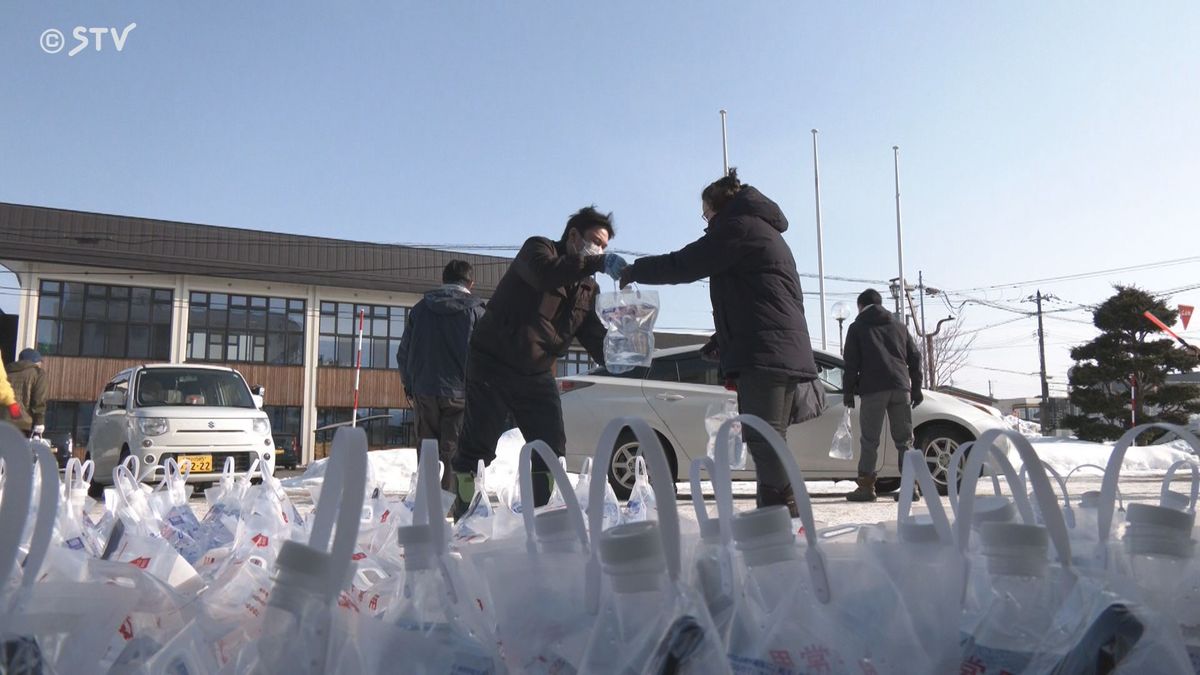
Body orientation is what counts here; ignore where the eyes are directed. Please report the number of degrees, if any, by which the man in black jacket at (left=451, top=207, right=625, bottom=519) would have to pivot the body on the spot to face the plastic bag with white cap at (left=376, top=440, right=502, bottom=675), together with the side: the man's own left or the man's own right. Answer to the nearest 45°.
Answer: approximately 45° to the man's own right

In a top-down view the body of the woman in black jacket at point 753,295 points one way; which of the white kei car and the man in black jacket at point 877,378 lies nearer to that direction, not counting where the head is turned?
the white kei car

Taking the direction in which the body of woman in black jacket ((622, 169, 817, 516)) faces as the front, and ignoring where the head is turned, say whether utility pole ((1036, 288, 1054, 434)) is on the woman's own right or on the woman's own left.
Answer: on the woman's own right

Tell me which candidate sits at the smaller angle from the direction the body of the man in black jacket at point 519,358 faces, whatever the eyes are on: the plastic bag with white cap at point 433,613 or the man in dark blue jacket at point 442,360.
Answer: the plastic bag with white cap

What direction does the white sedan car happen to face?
to the viewer's right

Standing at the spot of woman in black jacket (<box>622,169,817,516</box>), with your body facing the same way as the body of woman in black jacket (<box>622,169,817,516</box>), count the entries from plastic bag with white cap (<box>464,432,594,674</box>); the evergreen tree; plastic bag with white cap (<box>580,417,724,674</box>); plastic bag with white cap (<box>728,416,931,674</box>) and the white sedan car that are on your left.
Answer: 3

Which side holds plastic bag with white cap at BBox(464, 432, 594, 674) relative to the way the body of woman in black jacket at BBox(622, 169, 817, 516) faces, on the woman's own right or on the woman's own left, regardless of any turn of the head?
on the woman's own left

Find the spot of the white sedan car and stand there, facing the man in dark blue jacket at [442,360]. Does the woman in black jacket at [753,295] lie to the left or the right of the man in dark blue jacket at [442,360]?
left

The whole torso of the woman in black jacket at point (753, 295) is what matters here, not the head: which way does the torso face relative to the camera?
to the viewer's left

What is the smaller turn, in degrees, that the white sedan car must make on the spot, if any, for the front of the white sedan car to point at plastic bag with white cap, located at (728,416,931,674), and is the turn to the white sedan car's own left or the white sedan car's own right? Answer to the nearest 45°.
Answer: approximately 90° to the white sedan car's own right

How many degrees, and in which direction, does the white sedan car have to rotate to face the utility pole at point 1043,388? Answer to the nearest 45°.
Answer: approximately 90° to its left

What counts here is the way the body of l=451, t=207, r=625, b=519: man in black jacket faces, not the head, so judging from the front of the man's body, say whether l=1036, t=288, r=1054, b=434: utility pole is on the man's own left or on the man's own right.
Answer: on the man's own left

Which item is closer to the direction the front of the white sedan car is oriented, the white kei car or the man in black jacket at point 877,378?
the man in black jacket

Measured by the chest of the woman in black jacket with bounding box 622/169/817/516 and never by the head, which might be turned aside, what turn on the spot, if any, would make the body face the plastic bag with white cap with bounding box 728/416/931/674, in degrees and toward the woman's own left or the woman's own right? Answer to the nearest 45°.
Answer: approximately 90° to the woman's own left
